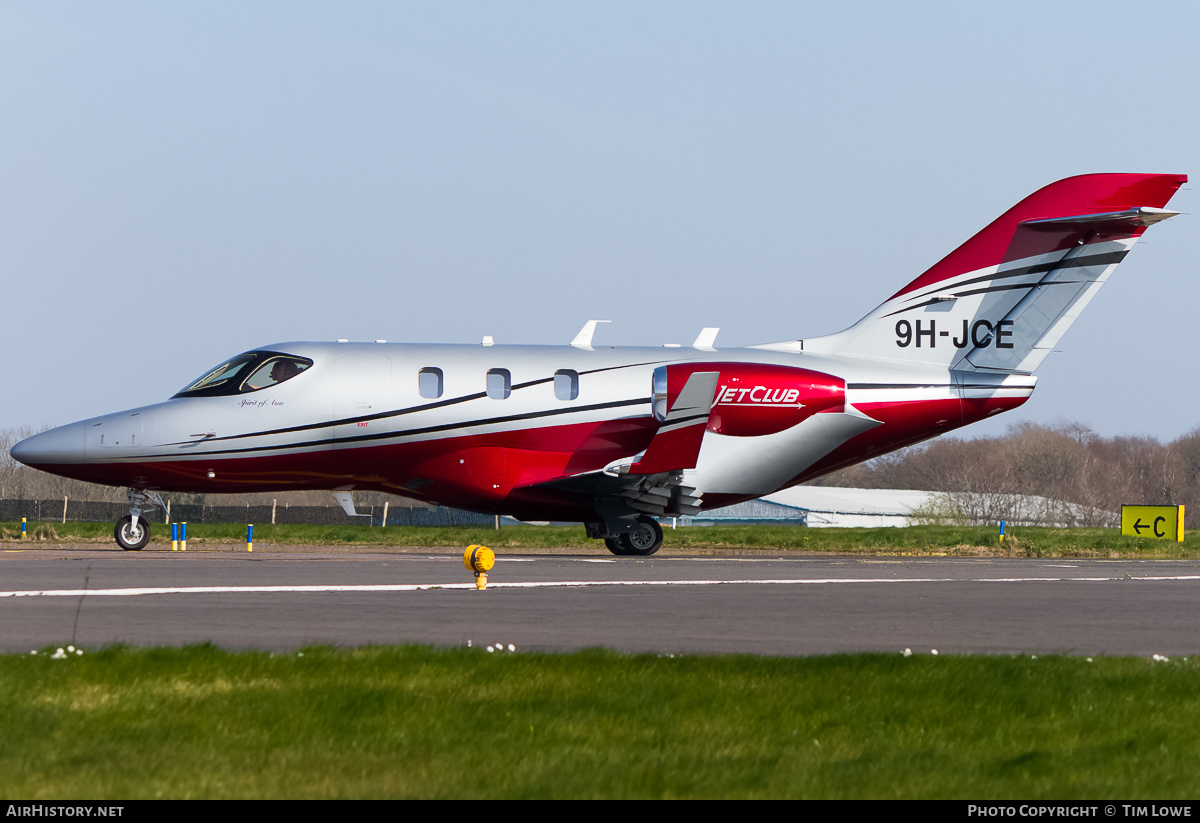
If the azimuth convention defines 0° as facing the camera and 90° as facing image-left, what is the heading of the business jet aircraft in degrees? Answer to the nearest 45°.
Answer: approximately 90°

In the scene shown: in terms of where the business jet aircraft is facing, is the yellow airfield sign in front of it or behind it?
behind
